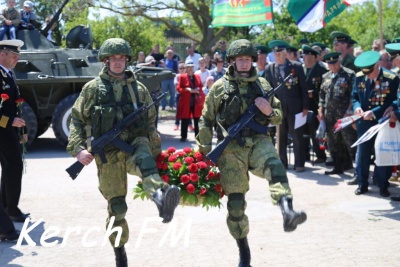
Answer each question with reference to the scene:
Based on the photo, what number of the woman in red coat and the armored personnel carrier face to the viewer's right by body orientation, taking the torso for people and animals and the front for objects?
1

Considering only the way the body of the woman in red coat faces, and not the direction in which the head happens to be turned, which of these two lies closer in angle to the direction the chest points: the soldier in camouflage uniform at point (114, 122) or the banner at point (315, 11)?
the soldier in camouflage uniform

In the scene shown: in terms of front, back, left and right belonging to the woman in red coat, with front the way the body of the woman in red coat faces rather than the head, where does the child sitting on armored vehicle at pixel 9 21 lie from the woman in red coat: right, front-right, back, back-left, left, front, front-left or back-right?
right

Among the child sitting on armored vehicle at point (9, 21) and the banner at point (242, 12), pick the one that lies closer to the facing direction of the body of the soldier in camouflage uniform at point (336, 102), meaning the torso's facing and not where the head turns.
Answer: the child sitting on armored vehicle

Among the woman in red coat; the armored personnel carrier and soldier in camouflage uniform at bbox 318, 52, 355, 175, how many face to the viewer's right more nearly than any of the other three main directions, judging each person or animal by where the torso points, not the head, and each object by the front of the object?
1

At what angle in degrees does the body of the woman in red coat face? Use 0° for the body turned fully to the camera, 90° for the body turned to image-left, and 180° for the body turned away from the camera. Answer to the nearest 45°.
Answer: approximately 0°

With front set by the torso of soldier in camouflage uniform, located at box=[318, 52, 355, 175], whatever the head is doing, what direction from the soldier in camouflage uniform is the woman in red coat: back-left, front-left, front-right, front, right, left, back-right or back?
right

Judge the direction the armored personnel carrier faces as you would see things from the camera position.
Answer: facing to the right of the viewer
